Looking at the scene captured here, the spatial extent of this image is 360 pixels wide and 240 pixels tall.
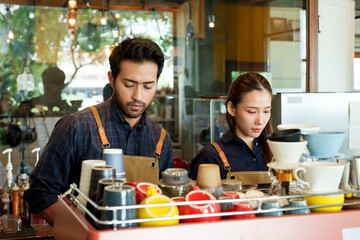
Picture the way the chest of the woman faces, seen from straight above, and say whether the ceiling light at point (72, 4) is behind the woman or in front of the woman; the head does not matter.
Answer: behind

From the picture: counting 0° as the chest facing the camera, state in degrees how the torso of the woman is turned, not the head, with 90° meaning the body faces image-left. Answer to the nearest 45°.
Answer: approximately 315°

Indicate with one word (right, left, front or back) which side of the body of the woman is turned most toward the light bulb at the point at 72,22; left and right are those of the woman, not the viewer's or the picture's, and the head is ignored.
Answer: back

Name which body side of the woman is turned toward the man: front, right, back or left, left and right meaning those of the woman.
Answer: right

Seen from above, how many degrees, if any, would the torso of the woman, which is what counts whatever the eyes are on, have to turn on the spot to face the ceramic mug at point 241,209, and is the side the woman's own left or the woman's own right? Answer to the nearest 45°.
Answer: approximately 45° to the woman's own right

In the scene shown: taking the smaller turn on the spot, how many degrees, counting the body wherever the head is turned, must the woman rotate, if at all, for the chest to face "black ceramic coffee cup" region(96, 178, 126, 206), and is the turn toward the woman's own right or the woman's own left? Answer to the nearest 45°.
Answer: approximately 45° to the woman's own right

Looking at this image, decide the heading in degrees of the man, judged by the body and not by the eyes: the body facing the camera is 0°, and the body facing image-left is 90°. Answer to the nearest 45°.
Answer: approximately 315°
